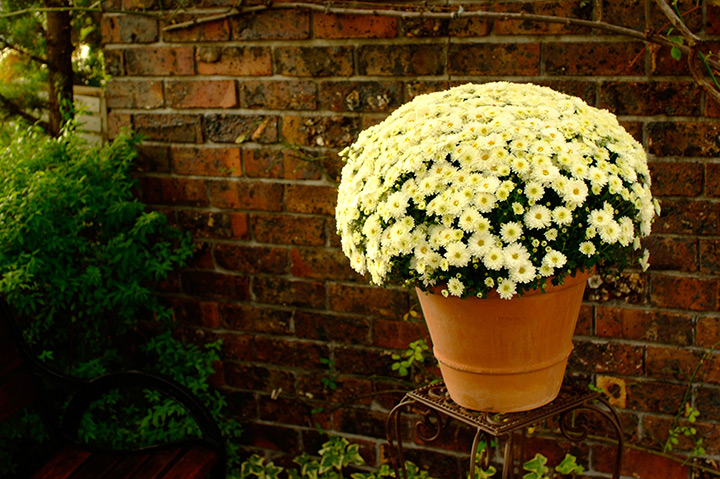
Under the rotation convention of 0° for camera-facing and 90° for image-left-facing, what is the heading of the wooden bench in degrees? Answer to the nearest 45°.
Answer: approximately 315°
